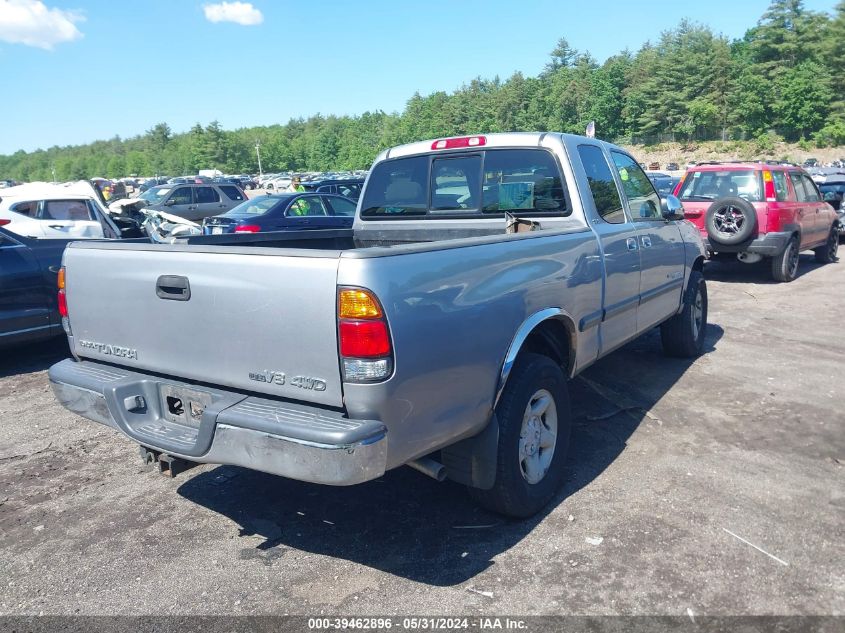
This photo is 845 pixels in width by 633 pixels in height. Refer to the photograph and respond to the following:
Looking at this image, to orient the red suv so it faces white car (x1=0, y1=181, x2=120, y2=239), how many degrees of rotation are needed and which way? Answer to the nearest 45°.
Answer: approximately 135° to its left

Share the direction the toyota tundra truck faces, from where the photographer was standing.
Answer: facing away from the viewer and to the right of the viewer

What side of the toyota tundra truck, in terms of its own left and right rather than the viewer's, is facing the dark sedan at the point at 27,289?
left

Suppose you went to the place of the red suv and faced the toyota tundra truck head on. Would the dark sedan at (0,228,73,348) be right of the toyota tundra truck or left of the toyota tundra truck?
right

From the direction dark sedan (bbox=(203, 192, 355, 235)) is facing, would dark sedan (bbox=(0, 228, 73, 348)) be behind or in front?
behind

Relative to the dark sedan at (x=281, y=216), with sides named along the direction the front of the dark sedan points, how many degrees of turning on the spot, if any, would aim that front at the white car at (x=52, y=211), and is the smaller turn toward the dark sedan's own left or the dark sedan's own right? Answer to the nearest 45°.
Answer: approximately 135° to the dark sedan's own left

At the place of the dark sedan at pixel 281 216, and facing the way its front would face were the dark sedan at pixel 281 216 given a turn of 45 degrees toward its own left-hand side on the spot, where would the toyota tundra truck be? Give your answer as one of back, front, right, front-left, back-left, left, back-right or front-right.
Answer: back

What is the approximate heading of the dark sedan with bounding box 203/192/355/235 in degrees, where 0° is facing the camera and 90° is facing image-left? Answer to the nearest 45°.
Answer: approximately 225°

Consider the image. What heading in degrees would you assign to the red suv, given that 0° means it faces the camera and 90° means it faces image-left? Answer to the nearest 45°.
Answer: approximately 225°
